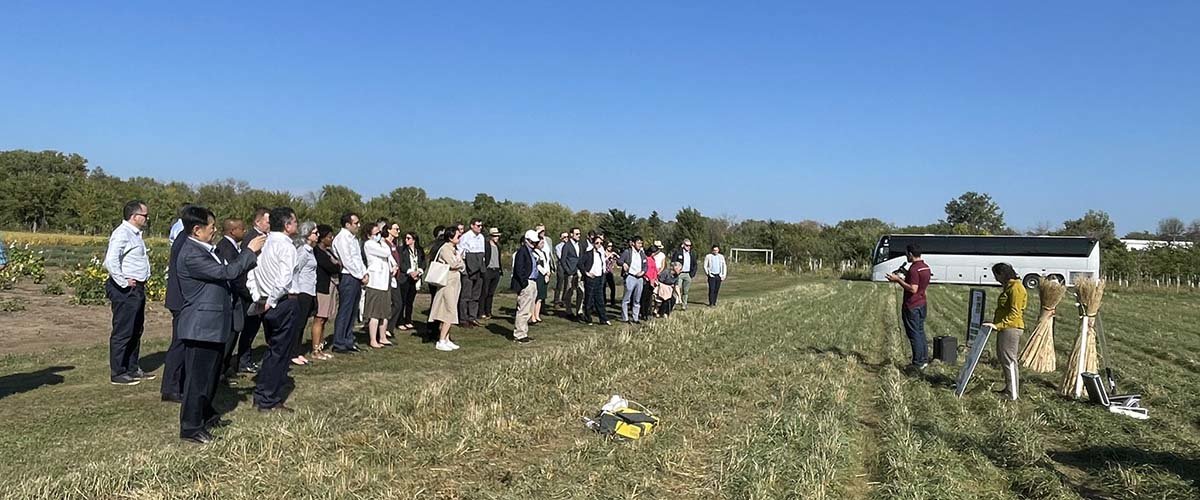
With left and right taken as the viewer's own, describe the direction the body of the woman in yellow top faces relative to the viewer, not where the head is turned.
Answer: facing to the left of the viewer

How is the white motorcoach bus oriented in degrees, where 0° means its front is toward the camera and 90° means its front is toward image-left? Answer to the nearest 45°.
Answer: approximately 90°

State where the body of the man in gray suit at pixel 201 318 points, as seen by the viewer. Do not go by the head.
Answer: to the viewer's right

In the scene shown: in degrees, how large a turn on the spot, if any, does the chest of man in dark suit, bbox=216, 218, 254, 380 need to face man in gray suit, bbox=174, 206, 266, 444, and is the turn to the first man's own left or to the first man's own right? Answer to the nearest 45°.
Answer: approximately 90° to the first man's own right

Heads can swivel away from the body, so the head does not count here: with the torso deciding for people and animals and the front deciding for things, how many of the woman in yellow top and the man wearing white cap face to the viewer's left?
1

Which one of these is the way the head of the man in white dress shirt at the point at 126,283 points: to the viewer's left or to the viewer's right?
to the viewer's right

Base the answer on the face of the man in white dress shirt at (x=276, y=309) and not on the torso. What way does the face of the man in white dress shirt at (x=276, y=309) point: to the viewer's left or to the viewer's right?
to the viewer's right

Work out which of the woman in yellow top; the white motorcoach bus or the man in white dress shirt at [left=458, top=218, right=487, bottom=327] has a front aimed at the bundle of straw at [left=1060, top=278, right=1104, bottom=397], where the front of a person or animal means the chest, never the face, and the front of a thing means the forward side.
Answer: the man in white dress shirt

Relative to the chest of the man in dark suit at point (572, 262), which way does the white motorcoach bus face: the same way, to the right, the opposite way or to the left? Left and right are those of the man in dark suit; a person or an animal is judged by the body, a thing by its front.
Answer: the opposite way

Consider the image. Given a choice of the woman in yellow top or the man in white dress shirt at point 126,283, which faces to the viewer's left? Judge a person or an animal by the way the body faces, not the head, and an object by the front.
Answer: the woman in yellow top

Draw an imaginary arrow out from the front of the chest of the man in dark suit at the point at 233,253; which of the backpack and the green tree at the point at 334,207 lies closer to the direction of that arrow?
the backpack

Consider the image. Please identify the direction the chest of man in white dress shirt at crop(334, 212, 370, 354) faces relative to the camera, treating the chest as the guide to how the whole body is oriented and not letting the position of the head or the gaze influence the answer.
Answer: to the viewer's right

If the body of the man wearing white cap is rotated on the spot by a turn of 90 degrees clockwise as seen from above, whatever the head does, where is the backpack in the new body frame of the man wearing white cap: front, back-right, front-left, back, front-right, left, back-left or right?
front
